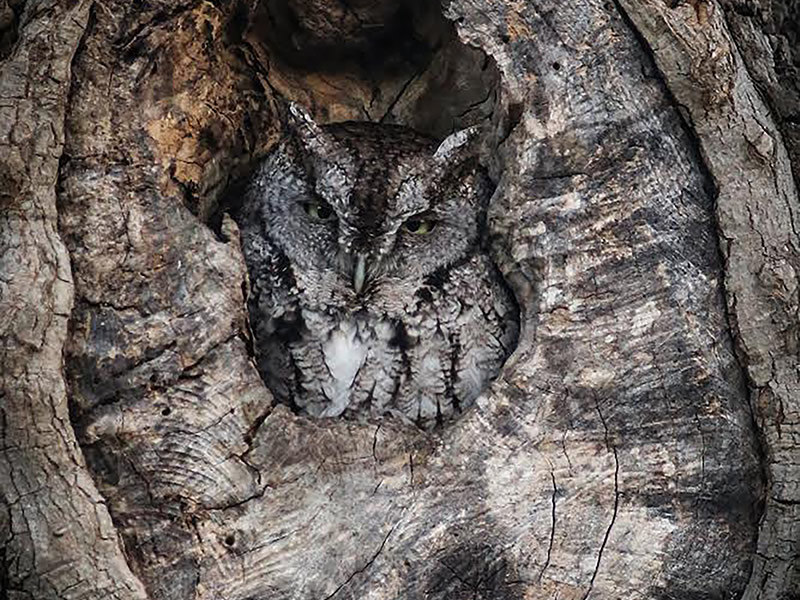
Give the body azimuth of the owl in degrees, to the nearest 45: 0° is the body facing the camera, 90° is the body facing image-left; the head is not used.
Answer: approximately 0°
